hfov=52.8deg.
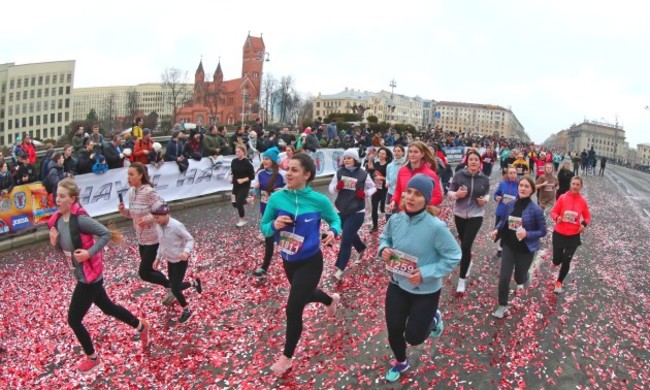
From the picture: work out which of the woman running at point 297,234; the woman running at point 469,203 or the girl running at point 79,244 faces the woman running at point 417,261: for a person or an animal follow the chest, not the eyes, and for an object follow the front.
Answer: the woman running at point 469,203

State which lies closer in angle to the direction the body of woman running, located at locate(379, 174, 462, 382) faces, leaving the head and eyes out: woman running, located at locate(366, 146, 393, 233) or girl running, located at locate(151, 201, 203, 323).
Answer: the girl running

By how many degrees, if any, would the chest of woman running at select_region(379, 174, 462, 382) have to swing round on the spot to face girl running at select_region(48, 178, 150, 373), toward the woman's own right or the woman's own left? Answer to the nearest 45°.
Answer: approximately 45° to the woman's own right

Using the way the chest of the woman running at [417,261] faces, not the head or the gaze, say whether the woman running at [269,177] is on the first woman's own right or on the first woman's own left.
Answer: on the first woman's own right

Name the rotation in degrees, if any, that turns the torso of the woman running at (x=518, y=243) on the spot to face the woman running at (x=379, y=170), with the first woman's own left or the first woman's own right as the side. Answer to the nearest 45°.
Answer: approximately 90° to the first woman's own right

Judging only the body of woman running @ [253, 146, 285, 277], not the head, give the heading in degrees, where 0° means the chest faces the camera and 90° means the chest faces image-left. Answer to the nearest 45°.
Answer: approximately 45°

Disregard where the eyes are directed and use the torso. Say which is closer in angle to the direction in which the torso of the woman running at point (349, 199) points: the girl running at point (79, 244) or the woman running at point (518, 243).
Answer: the girl running

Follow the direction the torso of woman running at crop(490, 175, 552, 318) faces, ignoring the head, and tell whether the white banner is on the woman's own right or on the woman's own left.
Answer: on the woman's own right

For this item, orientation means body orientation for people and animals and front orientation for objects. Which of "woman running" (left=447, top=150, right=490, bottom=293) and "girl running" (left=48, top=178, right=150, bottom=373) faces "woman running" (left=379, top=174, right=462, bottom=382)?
"woman running" (left=447, top=150, right=490, bottom=293)

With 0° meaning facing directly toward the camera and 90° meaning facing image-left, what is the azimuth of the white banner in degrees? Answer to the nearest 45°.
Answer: approximately 315°

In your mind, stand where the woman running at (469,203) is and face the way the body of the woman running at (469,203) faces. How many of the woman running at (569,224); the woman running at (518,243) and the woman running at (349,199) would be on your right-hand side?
1
